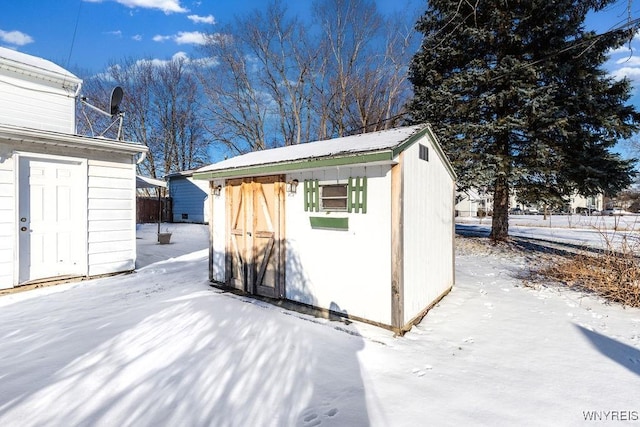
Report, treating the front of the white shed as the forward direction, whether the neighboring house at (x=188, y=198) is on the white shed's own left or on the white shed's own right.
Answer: on the white shed's own right

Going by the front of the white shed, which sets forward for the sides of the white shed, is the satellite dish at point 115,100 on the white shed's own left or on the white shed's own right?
on the white shed's own right

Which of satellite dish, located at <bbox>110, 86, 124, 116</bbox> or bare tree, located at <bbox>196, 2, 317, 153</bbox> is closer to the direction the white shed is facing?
the satellite dish

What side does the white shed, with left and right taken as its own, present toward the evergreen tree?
back

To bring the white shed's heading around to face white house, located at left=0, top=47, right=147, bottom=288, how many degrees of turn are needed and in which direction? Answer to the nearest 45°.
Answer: approximately 45° to its right

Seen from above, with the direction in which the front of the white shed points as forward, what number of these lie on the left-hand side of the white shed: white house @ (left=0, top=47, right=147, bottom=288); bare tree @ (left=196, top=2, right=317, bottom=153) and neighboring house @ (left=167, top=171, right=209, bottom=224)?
0

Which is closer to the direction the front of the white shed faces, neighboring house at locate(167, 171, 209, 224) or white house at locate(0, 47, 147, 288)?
the white house

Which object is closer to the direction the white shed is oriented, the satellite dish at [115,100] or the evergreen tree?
the satellite dish
